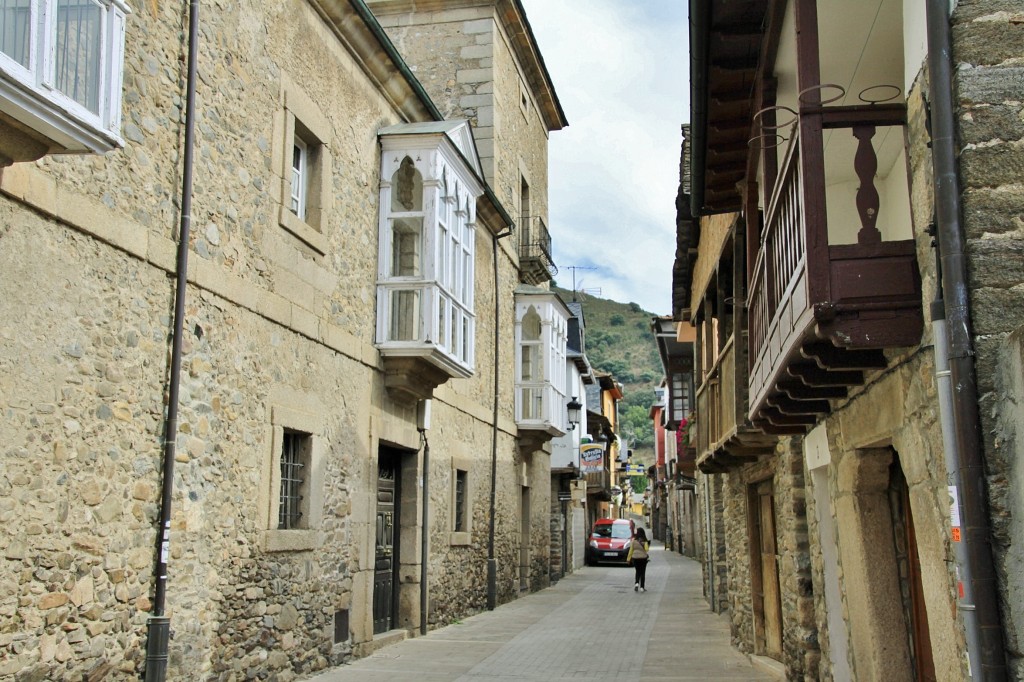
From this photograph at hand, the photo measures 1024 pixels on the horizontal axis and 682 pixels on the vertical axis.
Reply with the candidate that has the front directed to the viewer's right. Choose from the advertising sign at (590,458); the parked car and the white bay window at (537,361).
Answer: the white bay window

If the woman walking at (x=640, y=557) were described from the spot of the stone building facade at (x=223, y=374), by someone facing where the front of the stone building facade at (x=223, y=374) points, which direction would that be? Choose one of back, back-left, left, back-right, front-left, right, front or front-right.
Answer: left

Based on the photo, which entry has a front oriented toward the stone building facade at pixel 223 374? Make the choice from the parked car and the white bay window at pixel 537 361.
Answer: the parked car

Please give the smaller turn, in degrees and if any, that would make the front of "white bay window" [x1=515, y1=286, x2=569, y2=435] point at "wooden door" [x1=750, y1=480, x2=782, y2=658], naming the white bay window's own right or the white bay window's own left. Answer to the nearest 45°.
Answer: approximately 90° to the white bay window's own right

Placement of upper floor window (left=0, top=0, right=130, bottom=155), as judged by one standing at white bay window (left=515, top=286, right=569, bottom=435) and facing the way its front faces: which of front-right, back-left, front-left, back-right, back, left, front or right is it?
right

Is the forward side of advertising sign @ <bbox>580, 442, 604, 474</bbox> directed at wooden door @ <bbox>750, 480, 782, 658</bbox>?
yes

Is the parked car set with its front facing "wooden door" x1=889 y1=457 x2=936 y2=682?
yes

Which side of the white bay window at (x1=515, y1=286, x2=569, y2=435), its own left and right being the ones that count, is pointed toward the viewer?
right

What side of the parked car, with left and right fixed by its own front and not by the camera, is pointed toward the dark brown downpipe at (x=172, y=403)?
front

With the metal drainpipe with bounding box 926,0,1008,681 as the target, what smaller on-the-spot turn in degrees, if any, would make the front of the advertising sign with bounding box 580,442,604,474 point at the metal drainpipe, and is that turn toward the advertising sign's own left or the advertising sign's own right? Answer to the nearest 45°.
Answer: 0° — it already faces it

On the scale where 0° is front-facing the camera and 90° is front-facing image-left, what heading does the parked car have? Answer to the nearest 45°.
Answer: approximately 0°

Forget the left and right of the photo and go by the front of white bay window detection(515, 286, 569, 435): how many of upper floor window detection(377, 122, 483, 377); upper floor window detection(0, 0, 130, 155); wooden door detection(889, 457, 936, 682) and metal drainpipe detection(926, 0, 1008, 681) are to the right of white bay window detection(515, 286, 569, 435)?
4

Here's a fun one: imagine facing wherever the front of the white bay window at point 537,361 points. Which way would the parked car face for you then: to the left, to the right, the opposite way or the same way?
to the right
